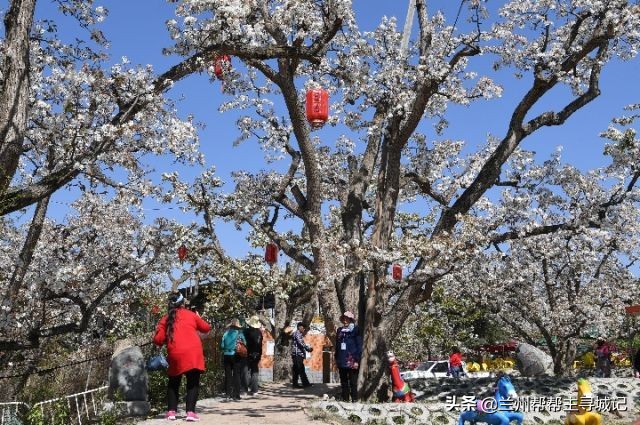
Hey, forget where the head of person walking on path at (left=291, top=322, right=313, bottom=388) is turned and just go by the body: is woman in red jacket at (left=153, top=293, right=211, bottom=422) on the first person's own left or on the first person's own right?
on the first person's own right

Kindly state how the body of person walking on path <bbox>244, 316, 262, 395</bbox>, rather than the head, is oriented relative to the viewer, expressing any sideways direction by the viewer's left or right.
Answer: facing away from the viewer

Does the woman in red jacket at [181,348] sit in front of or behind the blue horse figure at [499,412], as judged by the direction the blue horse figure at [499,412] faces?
behind

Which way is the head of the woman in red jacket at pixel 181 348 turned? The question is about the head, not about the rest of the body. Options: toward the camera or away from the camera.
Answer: away from the camera

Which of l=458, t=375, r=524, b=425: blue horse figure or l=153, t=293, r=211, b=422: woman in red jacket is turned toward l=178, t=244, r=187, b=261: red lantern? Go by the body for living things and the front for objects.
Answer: the woman in red jacket

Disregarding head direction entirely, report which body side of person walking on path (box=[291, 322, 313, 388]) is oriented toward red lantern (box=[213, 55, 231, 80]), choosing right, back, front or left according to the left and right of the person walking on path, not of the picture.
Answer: right

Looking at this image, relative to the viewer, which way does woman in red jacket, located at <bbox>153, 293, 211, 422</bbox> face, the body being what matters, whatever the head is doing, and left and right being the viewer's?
facing away from the viewer
